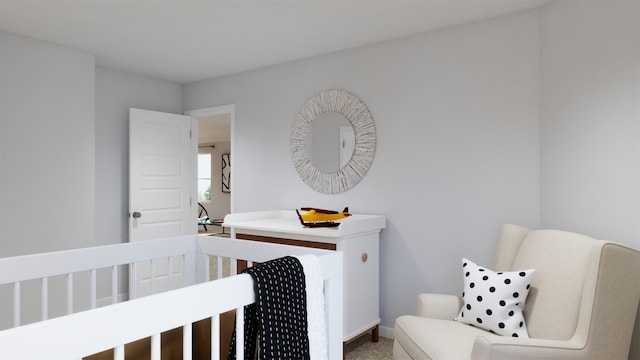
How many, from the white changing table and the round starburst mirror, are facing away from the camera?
0

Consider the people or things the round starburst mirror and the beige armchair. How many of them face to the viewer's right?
0

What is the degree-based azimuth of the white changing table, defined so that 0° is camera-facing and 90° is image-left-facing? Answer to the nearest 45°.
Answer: approximately 45°

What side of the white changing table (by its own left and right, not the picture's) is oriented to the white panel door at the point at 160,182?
right

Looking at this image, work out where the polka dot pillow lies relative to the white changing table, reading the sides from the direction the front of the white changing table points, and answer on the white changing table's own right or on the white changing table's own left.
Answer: on the white changing table's own left

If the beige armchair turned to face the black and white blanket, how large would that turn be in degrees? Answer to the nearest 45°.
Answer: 0° — it already faces it

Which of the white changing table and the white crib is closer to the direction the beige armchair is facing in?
the white crib

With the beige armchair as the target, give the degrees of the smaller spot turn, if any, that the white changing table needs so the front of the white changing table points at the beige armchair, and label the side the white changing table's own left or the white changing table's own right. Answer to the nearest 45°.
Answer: approximately 90° to the white changing table's own left

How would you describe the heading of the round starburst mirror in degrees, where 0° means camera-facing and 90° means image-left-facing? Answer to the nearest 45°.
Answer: approximately 45°

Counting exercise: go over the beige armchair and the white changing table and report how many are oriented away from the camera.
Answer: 0

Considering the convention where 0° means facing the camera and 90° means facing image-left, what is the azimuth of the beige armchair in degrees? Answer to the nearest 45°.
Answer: approximately 45°

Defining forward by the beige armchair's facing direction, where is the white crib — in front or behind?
in front
